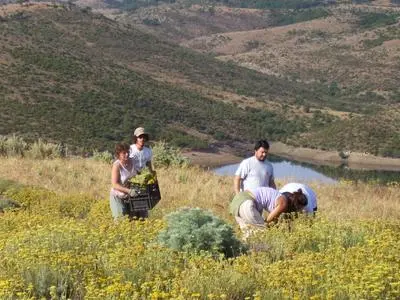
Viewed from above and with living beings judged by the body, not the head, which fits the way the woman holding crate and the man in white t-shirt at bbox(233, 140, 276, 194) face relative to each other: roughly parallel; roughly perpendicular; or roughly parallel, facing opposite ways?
roughly parallel

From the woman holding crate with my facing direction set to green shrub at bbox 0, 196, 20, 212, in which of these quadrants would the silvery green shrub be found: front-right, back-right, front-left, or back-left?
back-left

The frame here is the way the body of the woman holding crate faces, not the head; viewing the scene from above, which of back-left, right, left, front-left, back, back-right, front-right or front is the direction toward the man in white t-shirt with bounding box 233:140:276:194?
front-left

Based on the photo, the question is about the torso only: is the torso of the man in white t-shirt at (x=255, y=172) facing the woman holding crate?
no

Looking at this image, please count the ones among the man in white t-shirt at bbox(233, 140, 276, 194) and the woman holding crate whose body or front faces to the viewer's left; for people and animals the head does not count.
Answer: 0

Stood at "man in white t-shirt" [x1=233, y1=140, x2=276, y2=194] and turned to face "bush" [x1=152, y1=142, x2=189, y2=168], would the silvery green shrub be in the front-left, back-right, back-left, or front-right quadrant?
back-left

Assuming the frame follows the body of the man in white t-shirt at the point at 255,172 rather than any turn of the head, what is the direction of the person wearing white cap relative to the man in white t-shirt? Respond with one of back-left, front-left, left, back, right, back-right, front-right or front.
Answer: back-right

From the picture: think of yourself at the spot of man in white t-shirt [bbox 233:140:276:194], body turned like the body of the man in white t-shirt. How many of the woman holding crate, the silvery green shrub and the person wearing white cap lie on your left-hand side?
0

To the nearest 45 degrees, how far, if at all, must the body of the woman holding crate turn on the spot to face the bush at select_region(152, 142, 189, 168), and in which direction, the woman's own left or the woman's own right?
approximately 135° to the woman's own left

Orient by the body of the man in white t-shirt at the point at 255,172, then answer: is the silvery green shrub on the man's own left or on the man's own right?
on the man's own right

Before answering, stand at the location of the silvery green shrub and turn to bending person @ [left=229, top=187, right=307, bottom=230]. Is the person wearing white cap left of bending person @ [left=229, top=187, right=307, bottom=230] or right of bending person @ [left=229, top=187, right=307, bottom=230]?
left

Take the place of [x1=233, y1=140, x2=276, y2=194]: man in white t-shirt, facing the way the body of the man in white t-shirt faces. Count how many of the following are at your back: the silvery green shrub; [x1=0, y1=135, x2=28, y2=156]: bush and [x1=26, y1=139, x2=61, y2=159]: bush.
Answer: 2

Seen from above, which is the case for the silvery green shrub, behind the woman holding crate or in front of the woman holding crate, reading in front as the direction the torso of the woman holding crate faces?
in front

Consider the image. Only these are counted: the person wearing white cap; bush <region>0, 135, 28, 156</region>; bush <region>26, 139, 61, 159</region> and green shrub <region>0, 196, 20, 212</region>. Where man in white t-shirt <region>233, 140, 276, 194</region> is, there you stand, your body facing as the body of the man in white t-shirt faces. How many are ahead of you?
0
